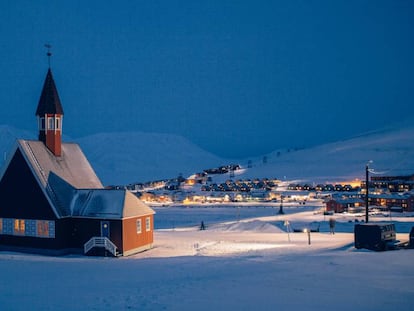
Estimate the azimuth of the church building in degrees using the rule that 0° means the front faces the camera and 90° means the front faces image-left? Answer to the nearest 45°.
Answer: approximately 45°
